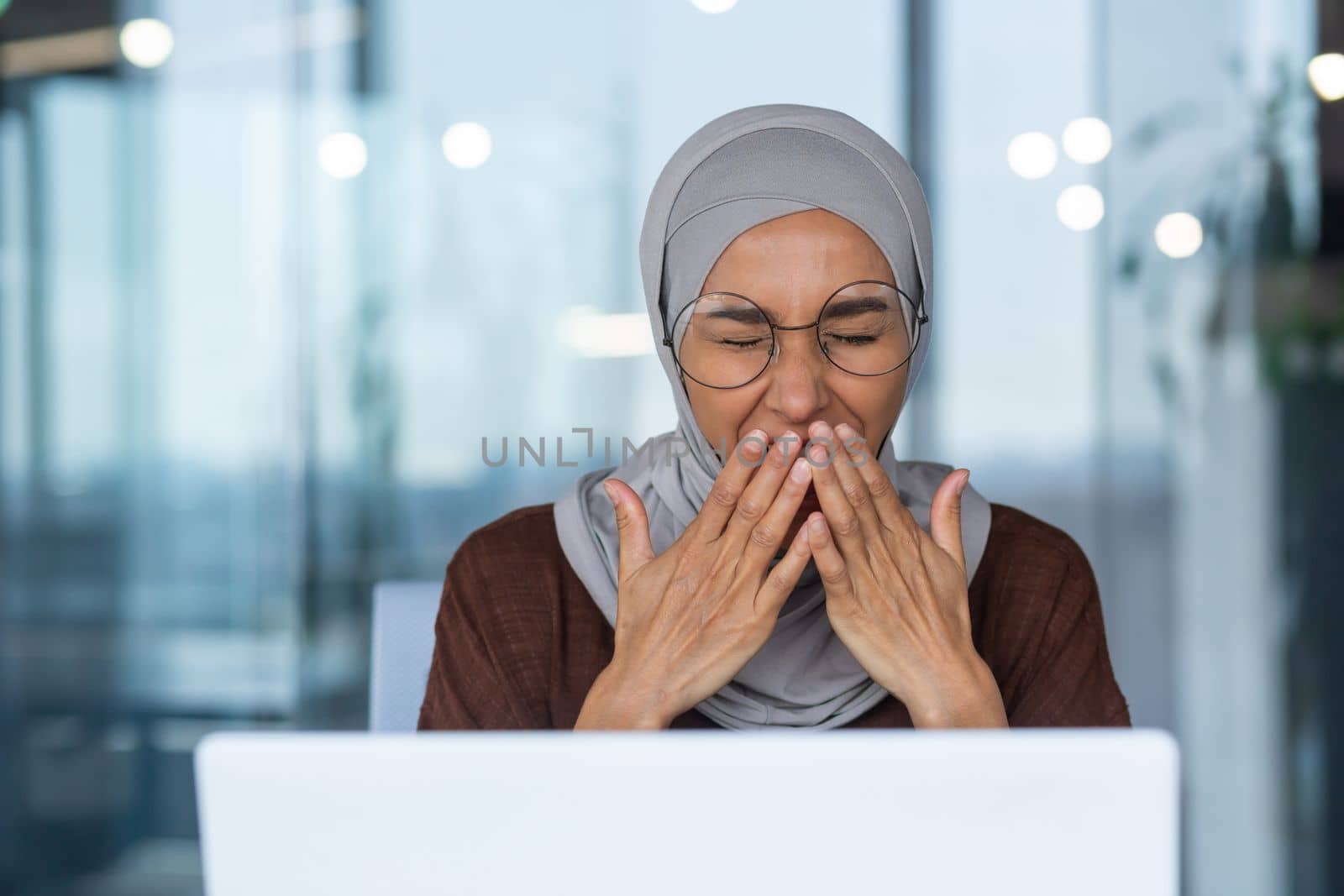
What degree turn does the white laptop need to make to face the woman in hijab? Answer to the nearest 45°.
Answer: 0° — it already faces them

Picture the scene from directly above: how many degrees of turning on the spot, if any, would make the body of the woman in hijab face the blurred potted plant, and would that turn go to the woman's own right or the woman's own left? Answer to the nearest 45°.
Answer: approximately 135° to the woman's own left

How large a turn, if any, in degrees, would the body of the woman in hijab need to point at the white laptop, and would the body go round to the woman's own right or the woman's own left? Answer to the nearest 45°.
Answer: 0° — they already face it

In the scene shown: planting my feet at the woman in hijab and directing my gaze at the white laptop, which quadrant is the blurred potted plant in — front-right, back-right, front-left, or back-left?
back-left

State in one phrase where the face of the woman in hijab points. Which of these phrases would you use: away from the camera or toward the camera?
toward the camera

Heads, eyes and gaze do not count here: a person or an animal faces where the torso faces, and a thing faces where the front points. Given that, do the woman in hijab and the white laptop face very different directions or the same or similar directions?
very different directions

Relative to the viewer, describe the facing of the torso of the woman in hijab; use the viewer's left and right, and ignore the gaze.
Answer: facing the viewer

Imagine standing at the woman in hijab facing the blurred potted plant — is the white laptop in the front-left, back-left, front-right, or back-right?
back-right

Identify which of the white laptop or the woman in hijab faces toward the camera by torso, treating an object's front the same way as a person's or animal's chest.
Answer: the woman in hijab

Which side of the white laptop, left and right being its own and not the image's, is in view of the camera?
back

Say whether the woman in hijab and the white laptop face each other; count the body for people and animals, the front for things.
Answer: yes
